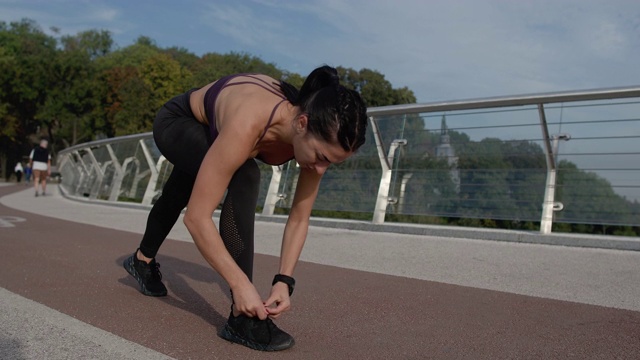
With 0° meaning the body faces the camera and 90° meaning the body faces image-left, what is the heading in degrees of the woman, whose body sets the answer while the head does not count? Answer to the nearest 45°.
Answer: approximately 315°

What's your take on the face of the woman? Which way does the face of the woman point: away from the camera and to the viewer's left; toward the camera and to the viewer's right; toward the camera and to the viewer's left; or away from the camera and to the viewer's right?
toward the camera and to the viewer's right

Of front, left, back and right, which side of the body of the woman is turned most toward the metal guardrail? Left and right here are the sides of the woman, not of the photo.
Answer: left
